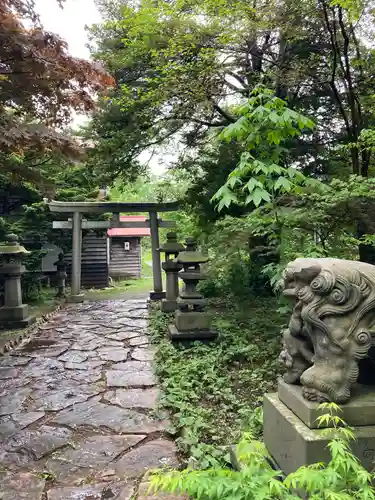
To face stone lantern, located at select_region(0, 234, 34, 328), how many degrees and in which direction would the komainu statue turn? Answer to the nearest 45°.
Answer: approximately 90° to its right

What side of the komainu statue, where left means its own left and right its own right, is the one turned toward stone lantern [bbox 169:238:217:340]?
right

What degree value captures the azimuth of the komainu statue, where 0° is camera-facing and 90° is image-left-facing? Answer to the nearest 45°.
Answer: approximately 45°

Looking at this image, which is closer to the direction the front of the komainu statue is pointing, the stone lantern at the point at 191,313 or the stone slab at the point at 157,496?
the stone slab

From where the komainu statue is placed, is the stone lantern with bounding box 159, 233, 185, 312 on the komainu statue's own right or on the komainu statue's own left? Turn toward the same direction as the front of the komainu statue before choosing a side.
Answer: on the komainu statue's own right

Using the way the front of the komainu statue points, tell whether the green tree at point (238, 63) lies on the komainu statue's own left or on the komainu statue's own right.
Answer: on the komainu statue's own right
